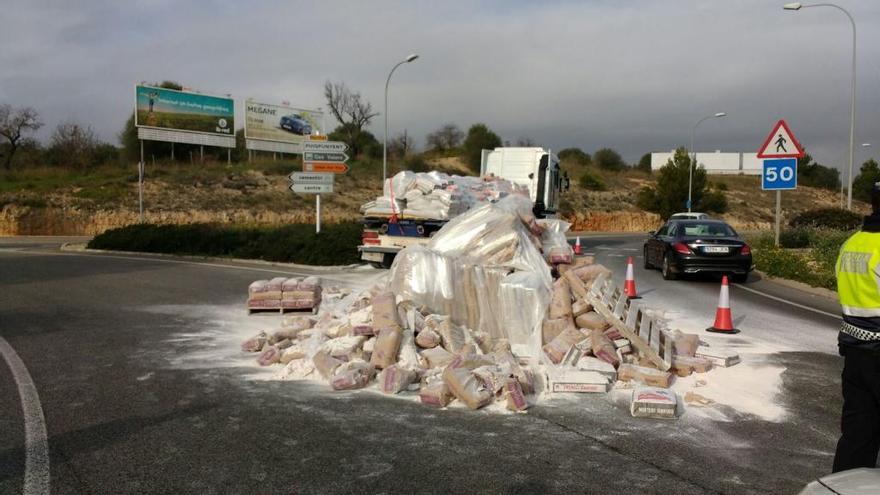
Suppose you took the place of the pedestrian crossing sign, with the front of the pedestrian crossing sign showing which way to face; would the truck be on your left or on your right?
on your right

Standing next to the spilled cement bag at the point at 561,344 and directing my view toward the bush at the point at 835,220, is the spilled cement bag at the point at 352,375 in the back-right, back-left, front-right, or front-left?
back-left

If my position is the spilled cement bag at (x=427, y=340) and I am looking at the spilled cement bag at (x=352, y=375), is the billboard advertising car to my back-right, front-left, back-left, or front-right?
back-right

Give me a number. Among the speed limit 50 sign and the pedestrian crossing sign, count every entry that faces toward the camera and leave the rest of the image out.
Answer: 2

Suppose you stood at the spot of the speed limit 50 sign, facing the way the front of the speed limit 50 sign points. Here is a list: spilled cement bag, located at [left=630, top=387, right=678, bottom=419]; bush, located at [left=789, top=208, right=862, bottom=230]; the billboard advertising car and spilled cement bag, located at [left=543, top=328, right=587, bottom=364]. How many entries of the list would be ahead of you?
2

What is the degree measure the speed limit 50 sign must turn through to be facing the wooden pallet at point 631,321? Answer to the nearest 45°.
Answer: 0° — it already faces it
